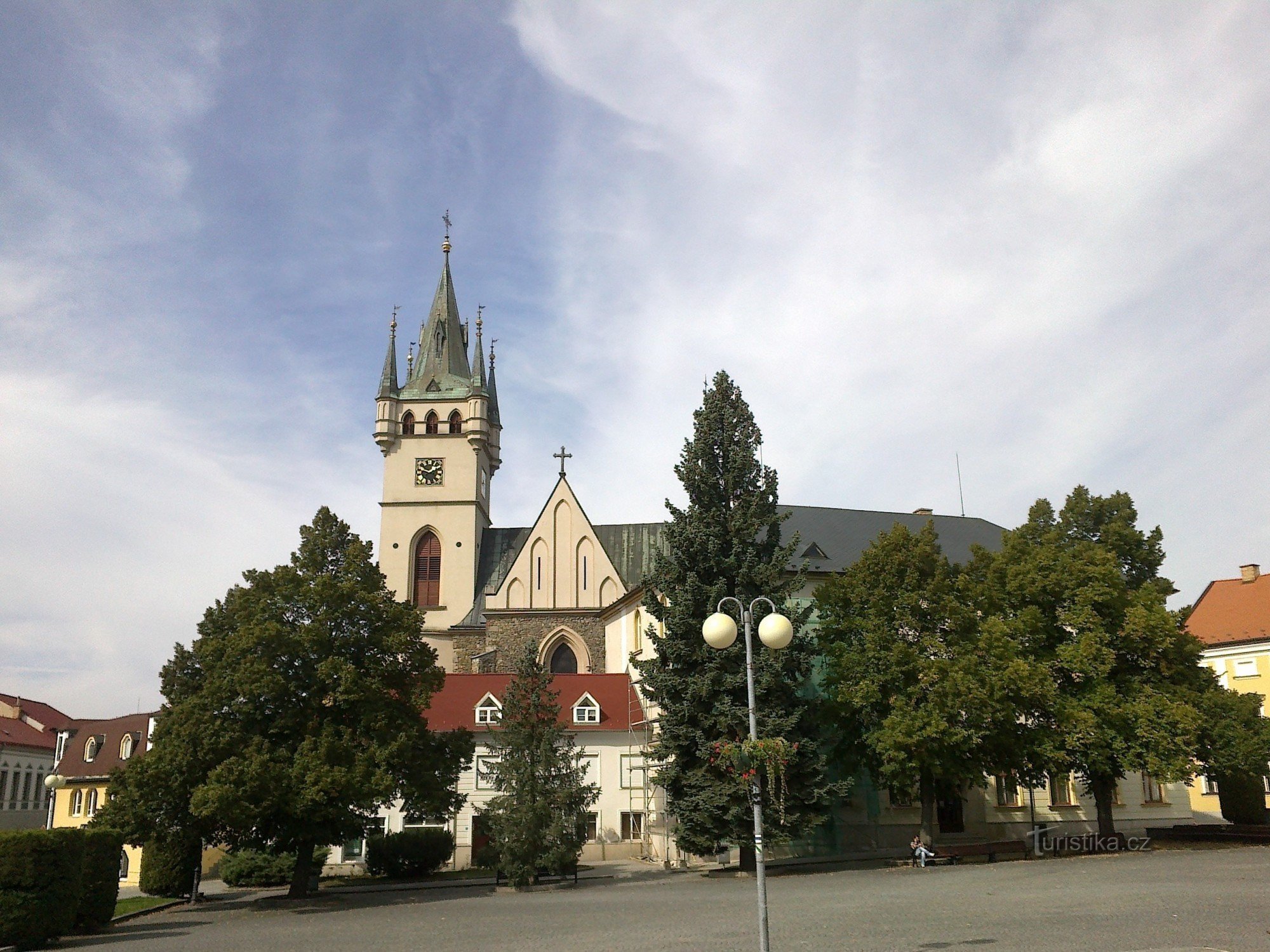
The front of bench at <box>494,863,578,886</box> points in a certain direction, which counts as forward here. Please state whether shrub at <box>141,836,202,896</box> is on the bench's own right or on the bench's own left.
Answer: on the bench's own right

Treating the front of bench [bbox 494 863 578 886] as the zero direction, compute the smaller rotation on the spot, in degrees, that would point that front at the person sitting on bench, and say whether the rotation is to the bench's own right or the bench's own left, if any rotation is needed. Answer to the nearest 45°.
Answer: approximately 90° to the bench's own left

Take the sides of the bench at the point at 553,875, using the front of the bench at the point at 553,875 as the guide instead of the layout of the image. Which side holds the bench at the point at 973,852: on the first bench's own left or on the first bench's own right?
on the first bench's own left

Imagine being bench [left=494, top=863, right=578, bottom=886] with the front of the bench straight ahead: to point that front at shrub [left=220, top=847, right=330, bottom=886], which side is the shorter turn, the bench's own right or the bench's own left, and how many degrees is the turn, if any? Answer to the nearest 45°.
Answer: approximately 90° to the bench's own right

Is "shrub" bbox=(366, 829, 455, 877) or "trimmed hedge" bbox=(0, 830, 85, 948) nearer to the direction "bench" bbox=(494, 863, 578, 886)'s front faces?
the trimmed hedge

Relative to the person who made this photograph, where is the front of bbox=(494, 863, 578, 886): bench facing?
facing the viewer

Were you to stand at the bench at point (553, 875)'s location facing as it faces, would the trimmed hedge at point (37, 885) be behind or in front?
in front

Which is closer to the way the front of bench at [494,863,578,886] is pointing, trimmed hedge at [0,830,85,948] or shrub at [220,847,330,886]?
the trimmed hedge

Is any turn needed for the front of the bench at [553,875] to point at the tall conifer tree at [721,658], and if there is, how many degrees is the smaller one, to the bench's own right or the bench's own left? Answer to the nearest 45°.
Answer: approximately 45° to the bench's own left
